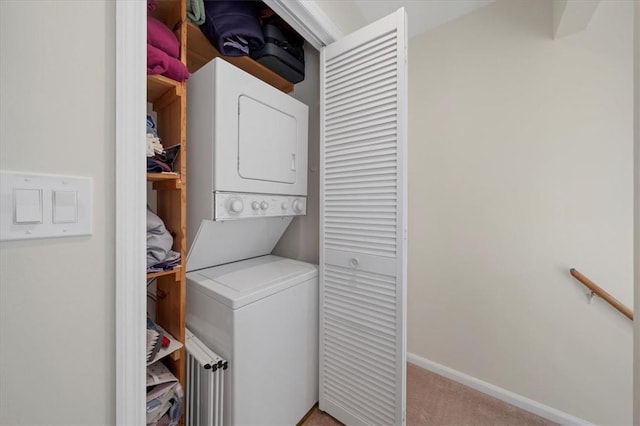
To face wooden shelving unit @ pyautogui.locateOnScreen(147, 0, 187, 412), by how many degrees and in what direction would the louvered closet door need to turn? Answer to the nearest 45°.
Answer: approximately 45° to its right

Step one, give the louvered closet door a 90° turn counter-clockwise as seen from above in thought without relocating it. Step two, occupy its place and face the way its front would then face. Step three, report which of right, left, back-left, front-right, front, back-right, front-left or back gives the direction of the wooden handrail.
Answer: front-left

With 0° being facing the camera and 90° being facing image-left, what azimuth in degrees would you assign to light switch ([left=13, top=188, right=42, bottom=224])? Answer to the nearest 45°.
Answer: approximately 315°

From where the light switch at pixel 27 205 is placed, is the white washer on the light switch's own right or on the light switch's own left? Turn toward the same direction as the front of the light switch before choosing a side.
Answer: on the light switch's own left

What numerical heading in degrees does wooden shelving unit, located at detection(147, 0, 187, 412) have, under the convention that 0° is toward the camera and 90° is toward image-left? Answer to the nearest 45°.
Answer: approximately 315°
